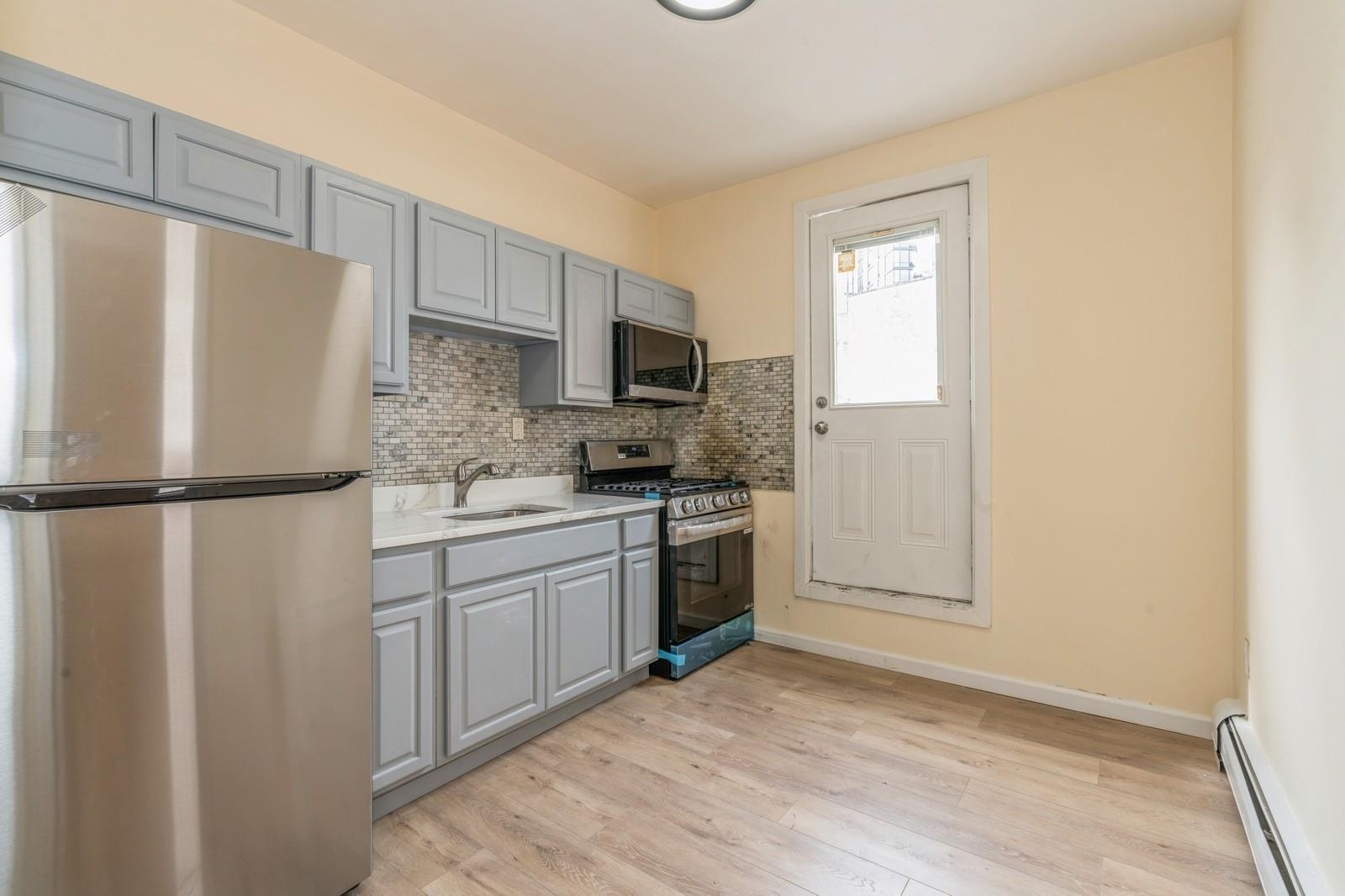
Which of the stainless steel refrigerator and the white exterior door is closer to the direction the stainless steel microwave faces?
the white exterior door

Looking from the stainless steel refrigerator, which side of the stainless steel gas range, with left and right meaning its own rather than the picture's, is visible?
right

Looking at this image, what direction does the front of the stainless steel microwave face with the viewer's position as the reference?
facing the viewer and to the right of the viewer

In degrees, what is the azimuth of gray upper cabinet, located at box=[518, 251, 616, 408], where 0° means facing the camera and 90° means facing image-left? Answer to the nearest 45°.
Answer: approximately 315°

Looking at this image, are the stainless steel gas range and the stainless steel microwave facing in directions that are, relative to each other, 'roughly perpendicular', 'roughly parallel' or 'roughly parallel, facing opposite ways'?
roughly parallel

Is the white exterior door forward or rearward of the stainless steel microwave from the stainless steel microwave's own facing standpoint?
forward

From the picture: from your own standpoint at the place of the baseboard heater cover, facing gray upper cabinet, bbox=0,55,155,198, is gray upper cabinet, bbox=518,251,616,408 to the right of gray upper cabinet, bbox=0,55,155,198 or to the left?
right

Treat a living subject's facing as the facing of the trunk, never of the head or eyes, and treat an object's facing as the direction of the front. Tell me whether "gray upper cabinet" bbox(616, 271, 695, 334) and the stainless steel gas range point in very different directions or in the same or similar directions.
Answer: same or similar directions

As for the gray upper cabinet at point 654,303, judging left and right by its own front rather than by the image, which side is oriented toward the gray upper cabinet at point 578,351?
right

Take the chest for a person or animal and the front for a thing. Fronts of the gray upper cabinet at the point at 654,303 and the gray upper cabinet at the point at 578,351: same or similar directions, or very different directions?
same or similar directions

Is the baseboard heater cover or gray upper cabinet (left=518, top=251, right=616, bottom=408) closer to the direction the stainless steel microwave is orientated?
the baseboard heater cover

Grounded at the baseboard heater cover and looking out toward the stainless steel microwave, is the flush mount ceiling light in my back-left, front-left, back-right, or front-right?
front-left

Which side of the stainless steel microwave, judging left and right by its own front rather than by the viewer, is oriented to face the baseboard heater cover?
front

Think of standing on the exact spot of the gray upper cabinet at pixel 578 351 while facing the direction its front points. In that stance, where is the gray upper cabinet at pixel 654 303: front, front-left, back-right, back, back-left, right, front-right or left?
left
